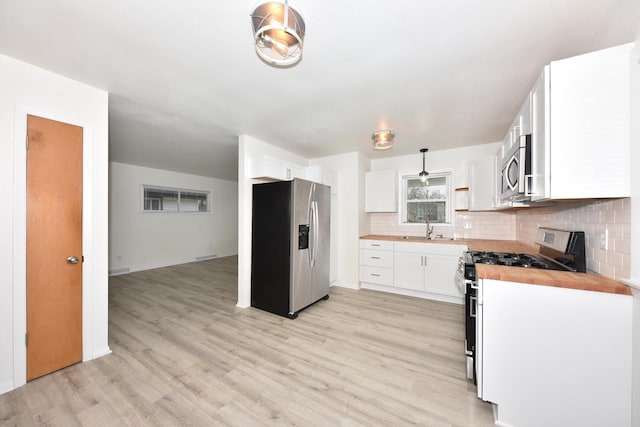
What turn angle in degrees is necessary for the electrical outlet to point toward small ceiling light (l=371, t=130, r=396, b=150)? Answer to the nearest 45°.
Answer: approximately 45° to its right

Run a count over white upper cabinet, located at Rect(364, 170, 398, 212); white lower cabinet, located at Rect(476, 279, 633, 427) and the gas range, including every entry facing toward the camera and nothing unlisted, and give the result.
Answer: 1

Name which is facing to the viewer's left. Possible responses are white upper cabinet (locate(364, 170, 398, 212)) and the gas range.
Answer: the gas range

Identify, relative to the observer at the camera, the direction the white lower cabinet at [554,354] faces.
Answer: facing to the left of the viewer

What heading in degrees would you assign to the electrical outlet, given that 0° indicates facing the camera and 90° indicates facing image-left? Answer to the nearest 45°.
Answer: approximately 45°

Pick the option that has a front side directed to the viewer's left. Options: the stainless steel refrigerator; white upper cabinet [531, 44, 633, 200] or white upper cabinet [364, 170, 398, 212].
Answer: white upper cabinet [531, 44, 633, 200]

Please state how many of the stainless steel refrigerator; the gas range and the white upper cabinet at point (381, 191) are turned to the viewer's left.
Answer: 1

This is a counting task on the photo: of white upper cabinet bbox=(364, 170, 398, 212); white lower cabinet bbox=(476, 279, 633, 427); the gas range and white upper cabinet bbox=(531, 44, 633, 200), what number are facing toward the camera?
1

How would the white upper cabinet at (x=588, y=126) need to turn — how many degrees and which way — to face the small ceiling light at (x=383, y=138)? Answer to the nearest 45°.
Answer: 0° — it already faces it

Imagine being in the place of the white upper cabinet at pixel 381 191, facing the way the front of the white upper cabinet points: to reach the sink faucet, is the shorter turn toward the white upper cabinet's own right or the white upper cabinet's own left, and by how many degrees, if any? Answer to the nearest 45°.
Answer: approximately 90° to the white upper cabinet's own left

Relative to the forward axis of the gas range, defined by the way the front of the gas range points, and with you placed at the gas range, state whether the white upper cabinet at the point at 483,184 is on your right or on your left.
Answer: on your right

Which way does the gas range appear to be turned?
to the viewer's left

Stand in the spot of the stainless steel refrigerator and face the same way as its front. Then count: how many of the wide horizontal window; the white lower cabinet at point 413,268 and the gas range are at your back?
1

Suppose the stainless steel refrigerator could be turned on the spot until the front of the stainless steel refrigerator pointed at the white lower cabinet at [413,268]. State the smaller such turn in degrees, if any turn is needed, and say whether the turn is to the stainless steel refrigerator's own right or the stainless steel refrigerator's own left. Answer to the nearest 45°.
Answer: approximately 45° to the stainless steel refrigerator's own left

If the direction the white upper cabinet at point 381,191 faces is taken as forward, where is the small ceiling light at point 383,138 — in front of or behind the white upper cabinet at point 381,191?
in front

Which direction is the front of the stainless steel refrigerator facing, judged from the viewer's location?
facing the viewer and to the right of the viewer

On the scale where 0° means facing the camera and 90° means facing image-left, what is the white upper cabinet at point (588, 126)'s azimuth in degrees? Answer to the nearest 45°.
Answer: approximately 90°
